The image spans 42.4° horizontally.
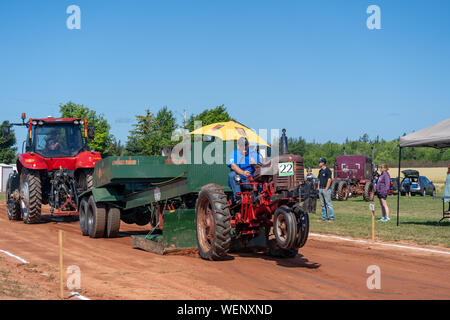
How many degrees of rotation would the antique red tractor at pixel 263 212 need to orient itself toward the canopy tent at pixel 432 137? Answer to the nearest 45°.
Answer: approximately 90° to its left

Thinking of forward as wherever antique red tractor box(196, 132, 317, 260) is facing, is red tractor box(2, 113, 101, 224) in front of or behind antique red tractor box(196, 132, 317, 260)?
behind

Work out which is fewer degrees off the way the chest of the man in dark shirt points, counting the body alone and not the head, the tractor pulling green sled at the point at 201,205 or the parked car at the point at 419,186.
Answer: the tractor pulling green sled

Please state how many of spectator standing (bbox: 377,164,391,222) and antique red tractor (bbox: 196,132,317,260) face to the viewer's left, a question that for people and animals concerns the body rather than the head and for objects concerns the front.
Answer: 1

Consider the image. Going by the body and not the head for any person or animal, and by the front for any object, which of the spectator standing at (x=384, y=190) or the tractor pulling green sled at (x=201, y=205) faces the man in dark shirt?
the spectator standing

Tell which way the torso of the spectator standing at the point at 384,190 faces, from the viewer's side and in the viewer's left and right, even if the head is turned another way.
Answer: facing to the left of the viewer

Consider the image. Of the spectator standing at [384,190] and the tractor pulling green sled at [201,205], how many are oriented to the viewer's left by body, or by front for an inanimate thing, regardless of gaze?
1

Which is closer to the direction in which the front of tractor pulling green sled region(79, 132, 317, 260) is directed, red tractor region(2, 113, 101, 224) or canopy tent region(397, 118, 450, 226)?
the canopy tent

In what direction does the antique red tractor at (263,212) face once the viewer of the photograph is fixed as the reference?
facing the viewer and to the right of the viewer

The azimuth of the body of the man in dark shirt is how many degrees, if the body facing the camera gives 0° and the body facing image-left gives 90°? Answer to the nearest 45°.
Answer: approximately 45°
